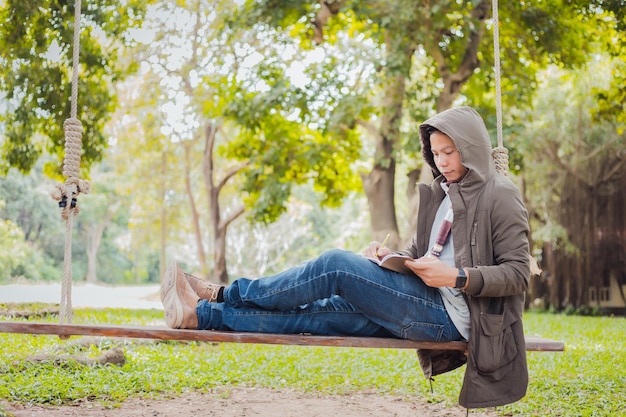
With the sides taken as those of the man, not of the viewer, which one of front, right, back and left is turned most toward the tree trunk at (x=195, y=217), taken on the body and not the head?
right

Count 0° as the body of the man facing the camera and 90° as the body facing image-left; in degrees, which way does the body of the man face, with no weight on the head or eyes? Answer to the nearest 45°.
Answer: approximately 90°

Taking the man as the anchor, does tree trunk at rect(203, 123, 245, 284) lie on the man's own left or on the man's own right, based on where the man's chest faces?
on the man's own right

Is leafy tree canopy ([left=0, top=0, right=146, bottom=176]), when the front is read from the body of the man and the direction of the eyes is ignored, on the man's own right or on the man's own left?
on the man's own right

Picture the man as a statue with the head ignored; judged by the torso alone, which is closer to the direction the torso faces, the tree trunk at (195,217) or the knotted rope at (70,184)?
the knotted rope
